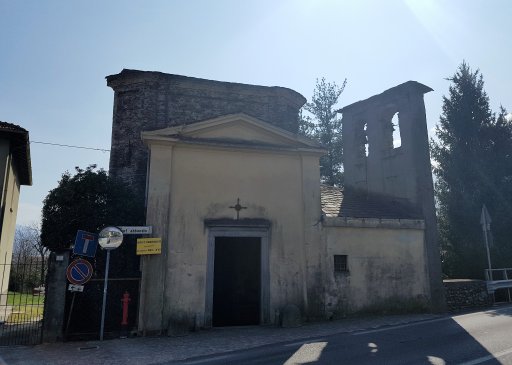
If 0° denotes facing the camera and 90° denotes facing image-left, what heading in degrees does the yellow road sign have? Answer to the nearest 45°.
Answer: approximately 0°

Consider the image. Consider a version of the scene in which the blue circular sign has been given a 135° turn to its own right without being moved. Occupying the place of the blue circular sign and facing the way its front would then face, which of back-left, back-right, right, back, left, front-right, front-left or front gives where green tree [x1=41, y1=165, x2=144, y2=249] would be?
front-right

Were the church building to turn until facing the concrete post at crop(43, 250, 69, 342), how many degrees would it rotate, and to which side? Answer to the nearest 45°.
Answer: approximately 45° to its right

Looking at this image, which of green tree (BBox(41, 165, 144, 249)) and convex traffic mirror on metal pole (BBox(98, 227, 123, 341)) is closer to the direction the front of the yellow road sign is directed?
the convex traffic mirror on metal pole

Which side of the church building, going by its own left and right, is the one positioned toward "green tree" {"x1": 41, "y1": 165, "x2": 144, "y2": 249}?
right

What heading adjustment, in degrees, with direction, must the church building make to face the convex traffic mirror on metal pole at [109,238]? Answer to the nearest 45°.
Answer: approximately 45° to its right

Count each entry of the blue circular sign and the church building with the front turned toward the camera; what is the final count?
2

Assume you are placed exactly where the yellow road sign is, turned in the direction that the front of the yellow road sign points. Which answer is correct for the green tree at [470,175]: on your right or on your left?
on your left

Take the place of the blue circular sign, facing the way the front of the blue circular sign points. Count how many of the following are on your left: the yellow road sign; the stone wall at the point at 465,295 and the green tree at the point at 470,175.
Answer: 3

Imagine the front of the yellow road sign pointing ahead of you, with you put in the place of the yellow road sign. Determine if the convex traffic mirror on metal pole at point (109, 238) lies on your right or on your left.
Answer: on your right
